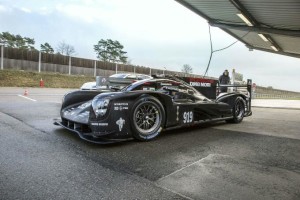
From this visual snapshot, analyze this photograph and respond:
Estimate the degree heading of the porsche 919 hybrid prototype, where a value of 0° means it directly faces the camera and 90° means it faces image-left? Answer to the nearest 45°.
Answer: approximately 45°

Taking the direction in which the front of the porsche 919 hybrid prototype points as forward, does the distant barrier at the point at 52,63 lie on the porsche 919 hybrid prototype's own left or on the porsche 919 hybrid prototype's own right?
on the porsche 919 hybrid prototype's own right

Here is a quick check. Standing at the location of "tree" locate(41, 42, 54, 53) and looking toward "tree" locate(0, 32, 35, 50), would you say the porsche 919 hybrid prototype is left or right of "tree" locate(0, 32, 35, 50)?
left

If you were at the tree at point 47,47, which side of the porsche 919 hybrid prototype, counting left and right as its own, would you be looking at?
right
